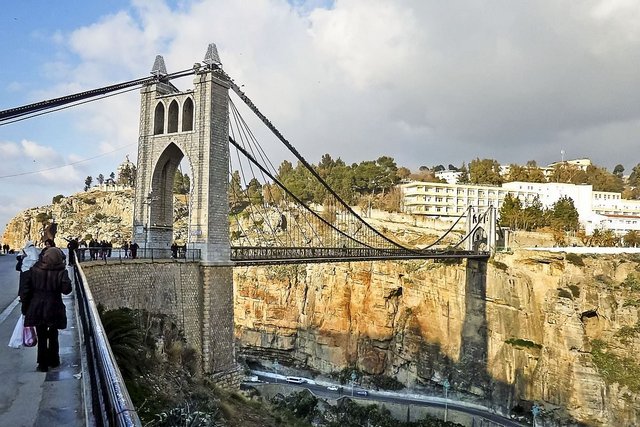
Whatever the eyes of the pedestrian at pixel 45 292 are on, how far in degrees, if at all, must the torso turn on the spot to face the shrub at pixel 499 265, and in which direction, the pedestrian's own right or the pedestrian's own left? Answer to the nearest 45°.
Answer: approximately 45° to the pedestrian's own right

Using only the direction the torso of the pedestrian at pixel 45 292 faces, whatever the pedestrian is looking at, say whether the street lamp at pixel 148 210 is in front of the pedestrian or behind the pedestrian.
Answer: in front

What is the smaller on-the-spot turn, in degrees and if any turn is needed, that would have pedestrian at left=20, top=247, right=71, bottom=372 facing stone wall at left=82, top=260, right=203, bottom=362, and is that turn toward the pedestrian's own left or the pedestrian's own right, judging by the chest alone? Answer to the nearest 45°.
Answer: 0° — they already face it

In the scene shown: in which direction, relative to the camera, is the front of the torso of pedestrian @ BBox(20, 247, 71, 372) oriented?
away from the camera

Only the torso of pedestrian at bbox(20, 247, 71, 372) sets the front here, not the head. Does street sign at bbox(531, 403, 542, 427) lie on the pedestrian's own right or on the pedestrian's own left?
on the pedestrian's own right

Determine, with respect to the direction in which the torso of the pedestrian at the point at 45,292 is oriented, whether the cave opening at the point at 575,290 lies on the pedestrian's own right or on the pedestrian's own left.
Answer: on the pedestrian's own right

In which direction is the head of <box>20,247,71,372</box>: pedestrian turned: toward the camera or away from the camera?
away from the camera
